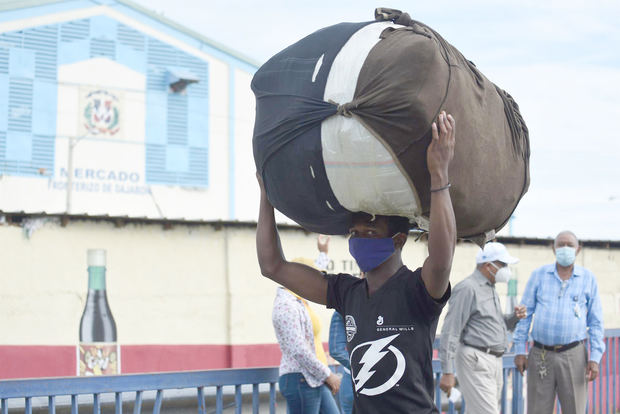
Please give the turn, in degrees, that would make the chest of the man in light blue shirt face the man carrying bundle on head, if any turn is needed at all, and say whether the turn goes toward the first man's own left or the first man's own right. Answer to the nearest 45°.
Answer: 0° — they already face them

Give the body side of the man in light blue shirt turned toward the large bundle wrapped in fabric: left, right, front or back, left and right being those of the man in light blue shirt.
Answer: front

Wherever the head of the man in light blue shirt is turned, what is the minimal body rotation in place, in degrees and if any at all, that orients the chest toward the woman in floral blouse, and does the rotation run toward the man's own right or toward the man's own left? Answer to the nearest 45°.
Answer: approximately 45° to the man's own right
